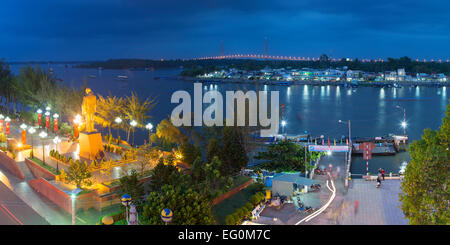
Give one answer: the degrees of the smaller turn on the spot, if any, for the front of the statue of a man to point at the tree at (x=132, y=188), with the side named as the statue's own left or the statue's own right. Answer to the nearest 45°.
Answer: approximately 45° to the statue's own left

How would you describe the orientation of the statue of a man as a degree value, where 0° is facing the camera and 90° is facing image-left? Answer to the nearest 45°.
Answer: approximately 45°

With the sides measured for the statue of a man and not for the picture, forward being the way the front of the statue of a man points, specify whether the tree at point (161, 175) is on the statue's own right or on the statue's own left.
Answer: on the statue's own left

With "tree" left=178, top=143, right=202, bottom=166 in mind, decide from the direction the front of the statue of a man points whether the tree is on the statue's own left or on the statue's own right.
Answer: on the statue's own left

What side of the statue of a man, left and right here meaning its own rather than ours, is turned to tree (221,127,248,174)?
left

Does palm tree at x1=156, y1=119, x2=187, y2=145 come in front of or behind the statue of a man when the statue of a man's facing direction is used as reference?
behind

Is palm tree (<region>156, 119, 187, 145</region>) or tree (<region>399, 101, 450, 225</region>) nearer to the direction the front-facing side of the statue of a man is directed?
the tree
